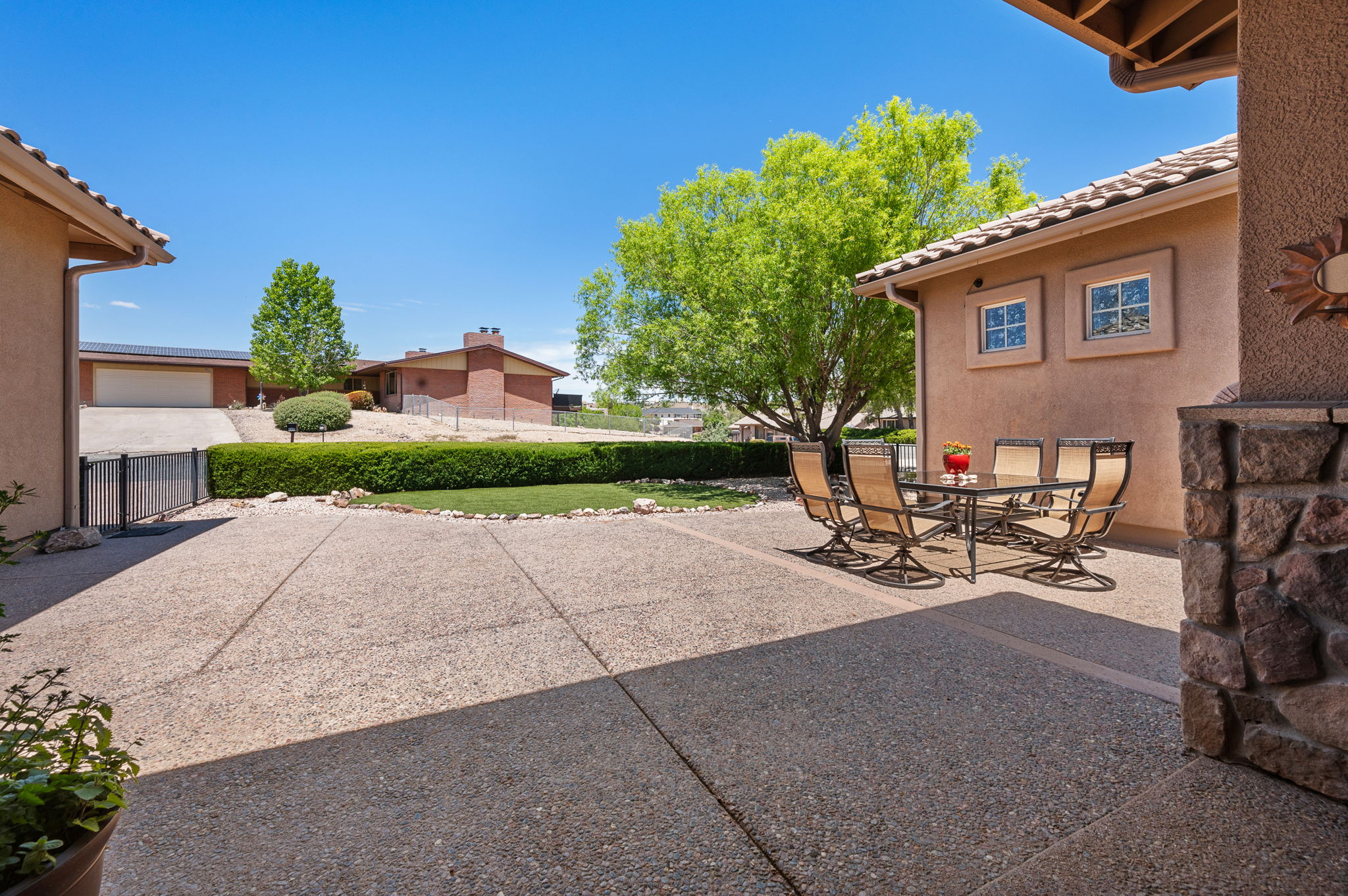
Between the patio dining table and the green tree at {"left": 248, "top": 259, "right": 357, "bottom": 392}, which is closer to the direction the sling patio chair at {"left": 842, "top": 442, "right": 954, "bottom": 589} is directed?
the patio dining table

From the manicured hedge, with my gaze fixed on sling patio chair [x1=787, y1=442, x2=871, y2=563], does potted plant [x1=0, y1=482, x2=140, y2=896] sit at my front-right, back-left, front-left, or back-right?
front-right

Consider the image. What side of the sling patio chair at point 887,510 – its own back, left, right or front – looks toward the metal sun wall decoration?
right

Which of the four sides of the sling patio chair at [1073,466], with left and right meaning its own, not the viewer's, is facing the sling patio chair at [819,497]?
front

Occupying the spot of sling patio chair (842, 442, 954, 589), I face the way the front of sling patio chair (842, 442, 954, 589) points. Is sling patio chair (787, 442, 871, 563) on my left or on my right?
on my left

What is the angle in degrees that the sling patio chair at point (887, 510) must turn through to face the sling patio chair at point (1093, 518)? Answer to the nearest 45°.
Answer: approximately 45° to its right

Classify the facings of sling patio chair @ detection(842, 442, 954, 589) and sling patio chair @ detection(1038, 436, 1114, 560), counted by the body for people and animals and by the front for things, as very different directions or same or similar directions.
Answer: very different directions

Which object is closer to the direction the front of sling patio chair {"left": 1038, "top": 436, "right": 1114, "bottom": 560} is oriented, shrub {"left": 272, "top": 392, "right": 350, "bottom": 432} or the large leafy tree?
the shrub

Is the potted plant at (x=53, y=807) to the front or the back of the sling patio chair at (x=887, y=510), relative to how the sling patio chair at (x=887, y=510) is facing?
to the back

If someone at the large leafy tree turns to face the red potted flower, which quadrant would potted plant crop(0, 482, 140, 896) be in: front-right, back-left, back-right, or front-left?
front-right

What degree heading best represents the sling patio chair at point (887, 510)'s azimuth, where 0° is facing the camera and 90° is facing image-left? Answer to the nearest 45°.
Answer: approximately 225°

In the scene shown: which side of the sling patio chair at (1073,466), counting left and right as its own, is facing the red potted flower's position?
front

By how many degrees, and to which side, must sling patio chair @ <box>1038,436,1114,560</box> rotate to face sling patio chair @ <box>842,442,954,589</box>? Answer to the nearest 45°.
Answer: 0° — it already faces it

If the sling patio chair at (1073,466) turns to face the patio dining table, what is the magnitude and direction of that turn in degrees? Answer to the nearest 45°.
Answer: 0° — it already faces it

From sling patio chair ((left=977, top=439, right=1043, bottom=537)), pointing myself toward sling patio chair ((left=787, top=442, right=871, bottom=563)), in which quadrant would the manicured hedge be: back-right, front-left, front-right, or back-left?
front-right

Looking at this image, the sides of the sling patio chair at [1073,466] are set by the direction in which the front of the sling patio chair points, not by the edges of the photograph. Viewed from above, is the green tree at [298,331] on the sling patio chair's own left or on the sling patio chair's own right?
on the sling patio chair's own right

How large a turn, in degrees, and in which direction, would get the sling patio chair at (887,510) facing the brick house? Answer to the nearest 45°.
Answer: approximately 90° to its left
